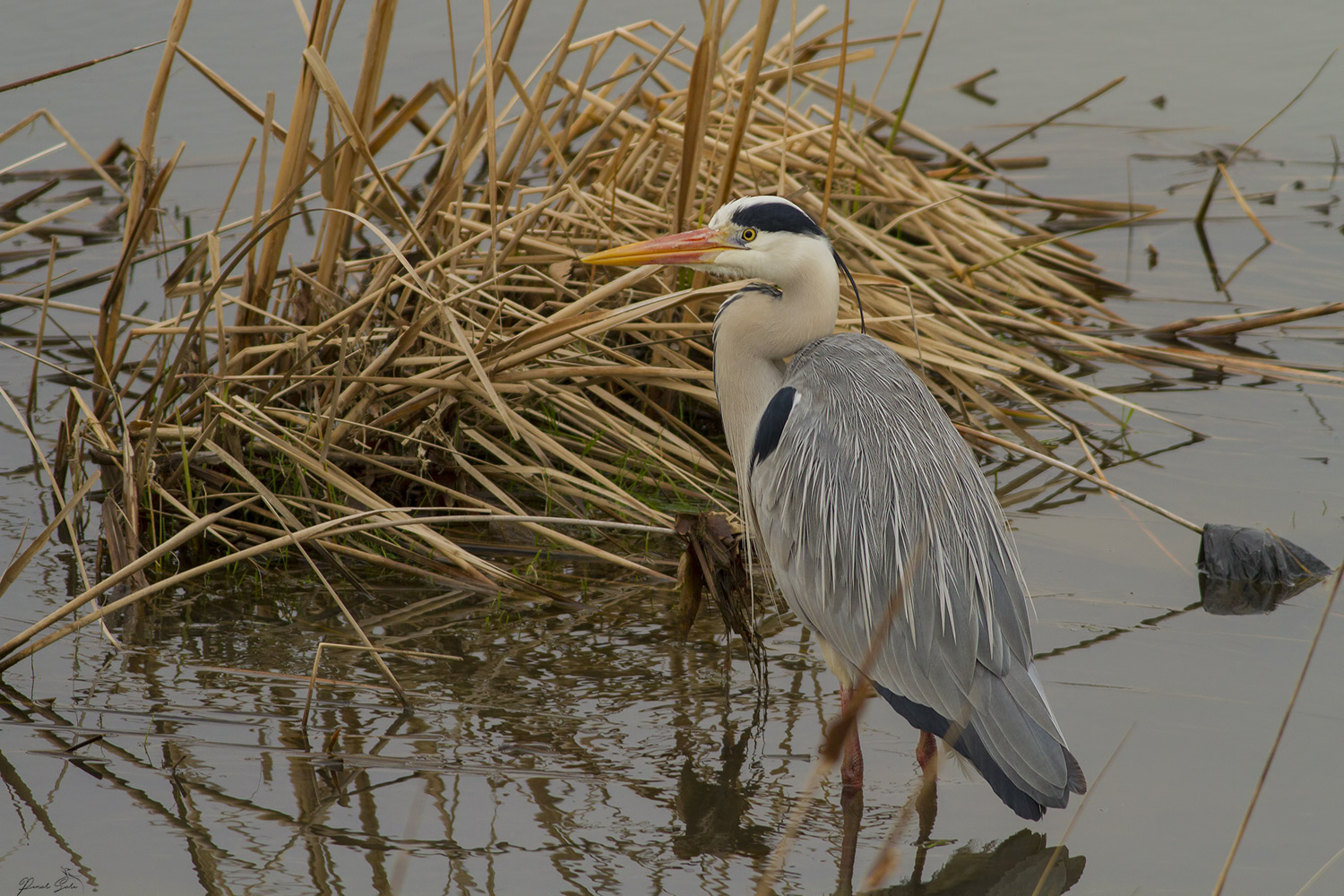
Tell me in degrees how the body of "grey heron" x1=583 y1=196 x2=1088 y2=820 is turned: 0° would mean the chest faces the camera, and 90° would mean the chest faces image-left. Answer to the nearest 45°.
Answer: approximately 90°

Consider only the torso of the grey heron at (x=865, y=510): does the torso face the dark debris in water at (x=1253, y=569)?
no

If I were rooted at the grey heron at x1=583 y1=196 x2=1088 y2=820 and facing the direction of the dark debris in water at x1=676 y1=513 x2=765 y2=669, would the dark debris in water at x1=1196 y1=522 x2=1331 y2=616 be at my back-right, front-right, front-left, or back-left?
front-right
